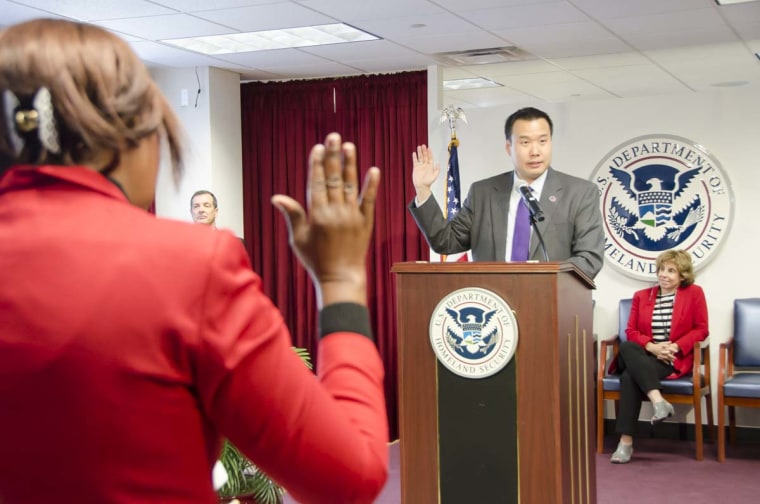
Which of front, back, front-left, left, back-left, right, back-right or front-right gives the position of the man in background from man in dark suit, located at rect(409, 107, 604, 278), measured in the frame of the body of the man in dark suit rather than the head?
back-right

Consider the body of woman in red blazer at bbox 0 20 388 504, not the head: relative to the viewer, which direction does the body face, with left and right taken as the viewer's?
facing away from the viewer and to the right of the viewer

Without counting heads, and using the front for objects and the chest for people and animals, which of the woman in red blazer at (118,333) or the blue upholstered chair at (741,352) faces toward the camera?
the blue upholstered chair

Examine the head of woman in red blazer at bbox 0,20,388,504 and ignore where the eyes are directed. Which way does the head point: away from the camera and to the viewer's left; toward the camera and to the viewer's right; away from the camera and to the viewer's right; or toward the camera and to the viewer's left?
away from the camera and to the viewer's right

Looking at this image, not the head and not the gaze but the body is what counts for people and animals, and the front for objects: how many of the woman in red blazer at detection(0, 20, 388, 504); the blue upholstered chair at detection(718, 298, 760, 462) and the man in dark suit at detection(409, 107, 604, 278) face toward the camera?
2

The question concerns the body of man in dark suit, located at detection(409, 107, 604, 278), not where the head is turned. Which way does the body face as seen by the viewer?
toward the camera

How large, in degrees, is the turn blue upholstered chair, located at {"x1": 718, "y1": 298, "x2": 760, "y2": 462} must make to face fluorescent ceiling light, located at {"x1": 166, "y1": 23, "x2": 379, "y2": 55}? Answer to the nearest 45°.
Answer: approximately 45° to its right

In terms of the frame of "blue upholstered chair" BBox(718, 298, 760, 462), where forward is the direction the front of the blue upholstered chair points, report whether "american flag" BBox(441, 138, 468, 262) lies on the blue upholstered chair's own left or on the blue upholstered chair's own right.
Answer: on the blue upholstered chair's own right

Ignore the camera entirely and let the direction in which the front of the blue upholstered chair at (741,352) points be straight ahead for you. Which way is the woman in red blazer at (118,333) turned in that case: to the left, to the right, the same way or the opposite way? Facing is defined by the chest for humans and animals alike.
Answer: the opposite way

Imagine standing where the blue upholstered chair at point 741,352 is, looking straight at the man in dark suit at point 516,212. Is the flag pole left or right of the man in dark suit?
right

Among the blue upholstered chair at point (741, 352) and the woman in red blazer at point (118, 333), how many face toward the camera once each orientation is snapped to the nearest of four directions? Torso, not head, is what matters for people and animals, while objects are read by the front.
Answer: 1

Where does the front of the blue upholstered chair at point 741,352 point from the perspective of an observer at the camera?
facing the viewer

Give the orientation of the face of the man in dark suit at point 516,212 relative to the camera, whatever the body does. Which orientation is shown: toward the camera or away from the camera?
toward the camera

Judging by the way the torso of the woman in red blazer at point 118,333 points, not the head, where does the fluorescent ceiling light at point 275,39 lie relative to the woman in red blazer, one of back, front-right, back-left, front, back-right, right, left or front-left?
front-left

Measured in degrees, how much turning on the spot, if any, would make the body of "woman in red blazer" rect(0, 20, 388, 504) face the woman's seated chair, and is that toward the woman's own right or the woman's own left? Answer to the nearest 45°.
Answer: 0° — they already face it
